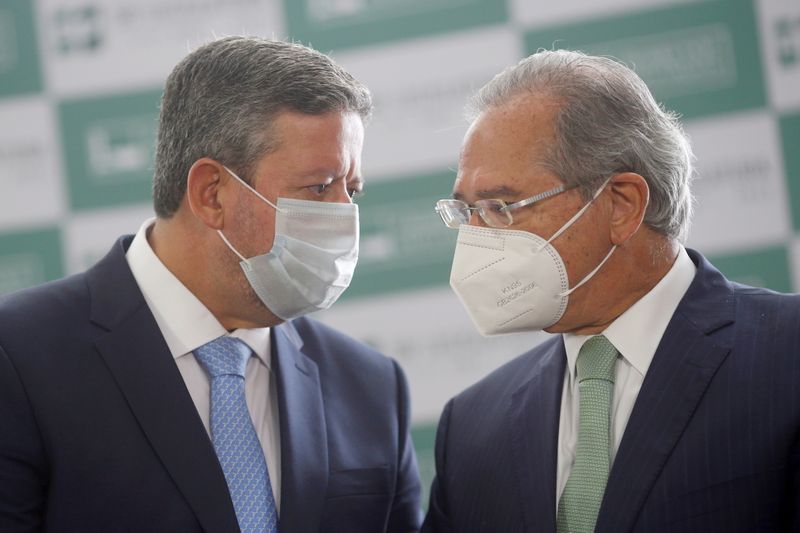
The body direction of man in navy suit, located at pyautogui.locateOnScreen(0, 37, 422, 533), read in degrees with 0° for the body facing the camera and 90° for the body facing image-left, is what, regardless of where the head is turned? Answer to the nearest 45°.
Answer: approximately 315°

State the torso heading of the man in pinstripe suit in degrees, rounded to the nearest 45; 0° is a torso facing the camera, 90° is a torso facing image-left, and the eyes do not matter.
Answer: approximately 45°

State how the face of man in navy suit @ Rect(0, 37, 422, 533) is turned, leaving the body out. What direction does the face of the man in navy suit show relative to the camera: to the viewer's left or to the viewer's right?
to the viewer's right
